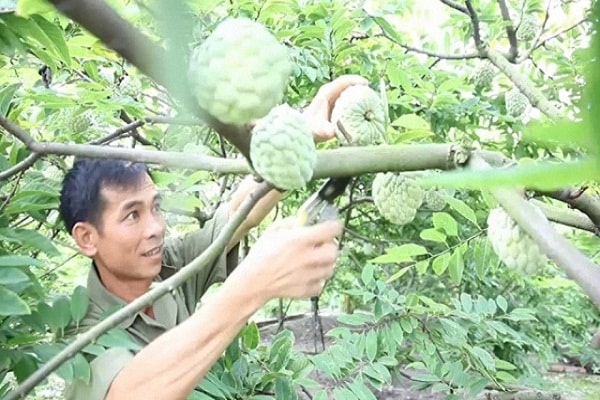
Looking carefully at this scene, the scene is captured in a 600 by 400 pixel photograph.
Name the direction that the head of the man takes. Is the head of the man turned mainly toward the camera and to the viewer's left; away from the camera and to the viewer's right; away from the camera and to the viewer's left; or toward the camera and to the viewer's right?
toward the camera and to the viewer's right

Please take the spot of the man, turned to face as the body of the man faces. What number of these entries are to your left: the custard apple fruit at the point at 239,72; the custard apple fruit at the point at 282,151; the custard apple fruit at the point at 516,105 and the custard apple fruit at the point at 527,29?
2

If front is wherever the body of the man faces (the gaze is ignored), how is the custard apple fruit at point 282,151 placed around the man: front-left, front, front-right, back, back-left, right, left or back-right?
front-right

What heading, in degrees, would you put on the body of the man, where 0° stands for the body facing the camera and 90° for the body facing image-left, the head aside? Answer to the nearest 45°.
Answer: approximately 315°

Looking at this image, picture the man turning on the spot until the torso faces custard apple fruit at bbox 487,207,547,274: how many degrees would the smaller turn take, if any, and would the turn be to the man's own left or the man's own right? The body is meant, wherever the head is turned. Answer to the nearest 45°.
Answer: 0° — they already face it

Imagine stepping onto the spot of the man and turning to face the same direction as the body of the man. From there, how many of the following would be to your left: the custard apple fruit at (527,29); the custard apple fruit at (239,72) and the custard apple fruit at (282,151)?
1
